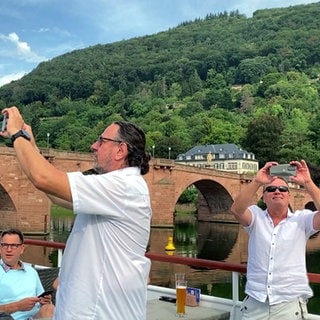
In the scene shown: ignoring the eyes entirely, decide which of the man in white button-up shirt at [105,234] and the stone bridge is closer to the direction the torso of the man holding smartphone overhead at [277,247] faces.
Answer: the man in white button-up shirt

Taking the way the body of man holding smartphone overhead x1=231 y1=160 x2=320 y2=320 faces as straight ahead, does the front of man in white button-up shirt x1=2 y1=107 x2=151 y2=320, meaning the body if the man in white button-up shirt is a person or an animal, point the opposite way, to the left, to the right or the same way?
to the right

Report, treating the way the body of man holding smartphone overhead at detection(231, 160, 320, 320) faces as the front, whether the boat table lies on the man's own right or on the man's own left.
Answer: on the man's own right

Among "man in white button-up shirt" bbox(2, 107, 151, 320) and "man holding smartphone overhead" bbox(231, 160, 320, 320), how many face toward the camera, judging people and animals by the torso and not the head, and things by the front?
1

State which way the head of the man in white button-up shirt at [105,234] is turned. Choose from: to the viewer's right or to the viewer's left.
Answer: to the viewer's left

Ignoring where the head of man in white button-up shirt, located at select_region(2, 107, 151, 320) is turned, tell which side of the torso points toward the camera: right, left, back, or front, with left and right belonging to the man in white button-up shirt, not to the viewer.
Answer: left

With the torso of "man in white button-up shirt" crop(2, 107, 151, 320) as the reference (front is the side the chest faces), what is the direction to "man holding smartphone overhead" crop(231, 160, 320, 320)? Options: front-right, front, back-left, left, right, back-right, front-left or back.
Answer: back-right

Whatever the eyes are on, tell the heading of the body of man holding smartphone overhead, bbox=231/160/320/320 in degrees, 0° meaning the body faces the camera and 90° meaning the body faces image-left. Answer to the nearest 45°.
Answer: approximately 0°

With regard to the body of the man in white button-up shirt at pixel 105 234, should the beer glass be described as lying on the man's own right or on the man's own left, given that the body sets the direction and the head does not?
on the man's own right
